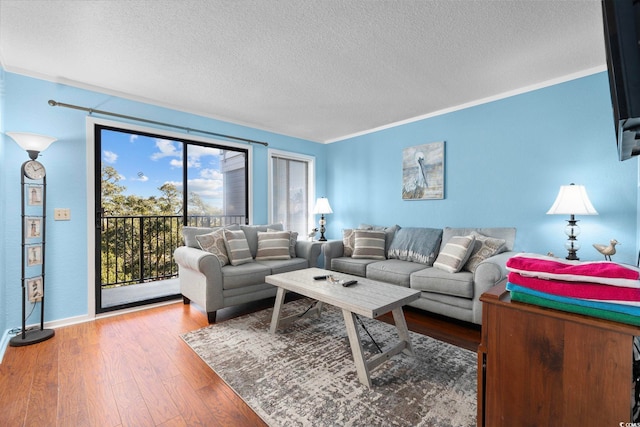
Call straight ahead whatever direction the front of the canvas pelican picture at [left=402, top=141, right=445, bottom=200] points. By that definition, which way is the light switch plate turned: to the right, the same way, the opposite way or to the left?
to the left

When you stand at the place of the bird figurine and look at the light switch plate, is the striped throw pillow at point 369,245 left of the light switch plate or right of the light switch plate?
right

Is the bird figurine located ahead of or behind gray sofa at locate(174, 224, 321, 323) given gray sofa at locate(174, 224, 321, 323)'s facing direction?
ahead

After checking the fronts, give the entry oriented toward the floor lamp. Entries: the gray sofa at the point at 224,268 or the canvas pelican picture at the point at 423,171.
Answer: the canvas pelican picture

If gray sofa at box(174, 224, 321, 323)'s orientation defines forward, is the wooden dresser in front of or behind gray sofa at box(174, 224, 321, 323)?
in front

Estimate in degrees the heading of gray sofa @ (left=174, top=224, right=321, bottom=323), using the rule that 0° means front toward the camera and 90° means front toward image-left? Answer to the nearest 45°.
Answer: approximately 315°

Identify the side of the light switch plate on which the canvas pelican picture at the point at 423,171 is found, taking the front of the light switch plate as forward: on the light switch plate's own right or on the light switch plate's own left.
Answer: on the light switch plate's own left
